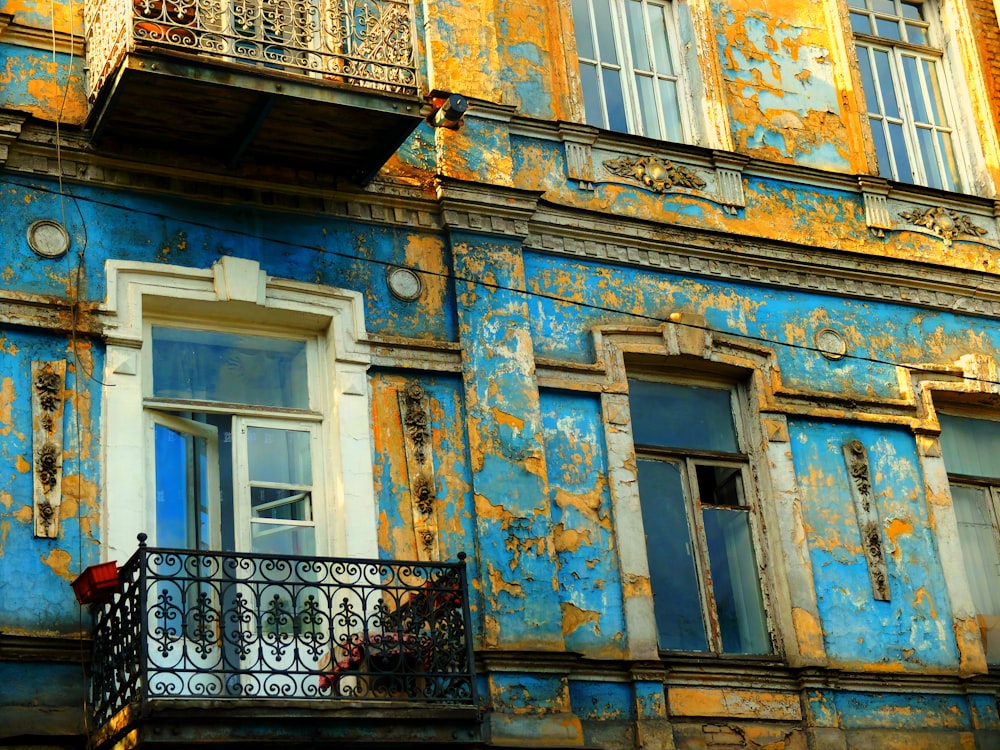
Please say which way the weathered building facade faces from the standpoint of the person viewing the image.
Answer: facing the viewer and to the right of the viewer
